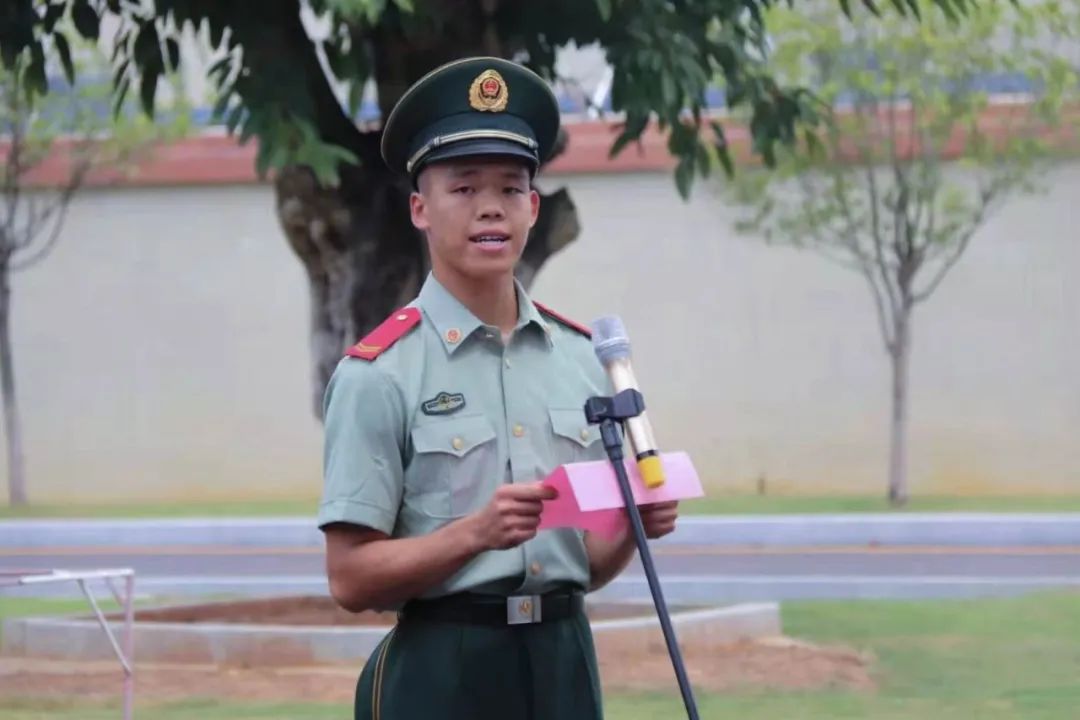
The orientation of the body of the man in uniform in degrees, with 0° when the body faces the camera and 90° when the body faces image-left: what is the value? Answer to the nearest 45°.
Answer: approximately 315°

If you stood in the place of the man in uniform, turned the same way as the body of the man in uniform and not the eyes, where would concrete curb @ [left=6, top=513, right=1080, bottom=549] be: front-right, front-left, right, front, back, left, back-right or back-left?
back-left

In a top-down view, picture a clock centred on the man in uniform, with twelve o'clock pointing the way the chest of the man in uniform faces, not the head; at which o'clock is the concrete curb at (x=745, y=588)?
The concrete curb is roughly at 8 o'clock from the man in uniform.
